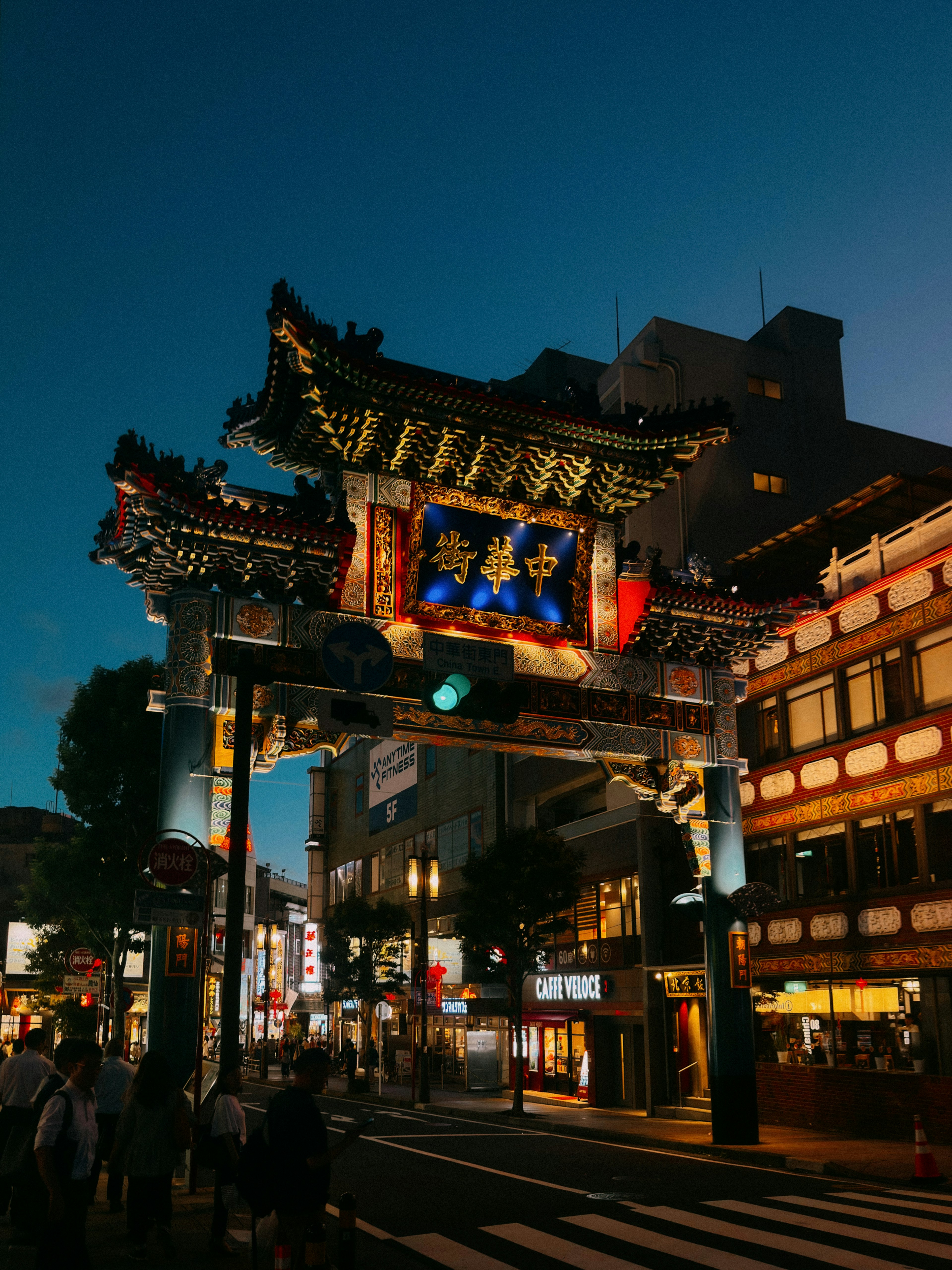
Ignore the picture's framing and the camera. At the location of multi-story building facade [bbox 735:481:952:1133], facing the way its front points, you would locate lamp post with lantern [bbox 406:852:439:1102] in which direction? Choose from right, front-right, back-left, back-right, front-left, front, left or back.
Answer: right

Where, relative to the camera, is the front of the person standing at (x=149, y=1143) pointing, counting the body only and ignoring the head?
away from the camera

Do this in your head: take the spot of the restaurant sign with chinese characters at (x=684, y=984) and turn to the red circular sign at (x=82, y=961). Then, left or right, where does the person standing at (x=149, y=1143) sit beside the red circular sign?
left

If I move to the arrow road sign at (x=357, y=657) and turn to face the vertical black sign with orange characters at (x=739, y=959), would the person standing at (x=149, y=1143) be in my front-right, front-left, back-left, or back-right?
back-right

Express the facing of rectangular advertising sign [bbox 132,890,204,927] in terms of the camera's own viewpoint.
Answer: facing the viewer

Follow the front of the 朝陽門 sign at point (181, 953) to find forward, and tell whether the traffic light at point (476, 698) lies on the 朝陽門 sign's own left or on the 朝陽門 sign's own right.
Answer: on the 朝陽門 sign's own left

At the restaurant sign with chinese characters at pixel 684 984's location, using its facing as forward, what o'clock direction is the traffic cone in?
The traffic cone is roughly at 10 o'clock from the restaurant sign with chinese characters.

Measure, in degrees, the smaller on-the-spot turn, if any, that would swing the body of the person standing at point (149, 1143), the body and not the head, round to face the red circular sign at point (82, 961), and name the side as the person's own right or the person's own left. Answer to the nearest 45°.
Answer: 0° — they already face it

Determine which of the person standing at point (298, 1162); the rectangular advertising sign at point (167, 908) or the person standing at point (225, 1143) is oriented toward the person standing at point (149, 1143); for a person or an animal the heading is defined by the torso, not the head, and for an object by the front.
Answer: the rectangular advertising sign

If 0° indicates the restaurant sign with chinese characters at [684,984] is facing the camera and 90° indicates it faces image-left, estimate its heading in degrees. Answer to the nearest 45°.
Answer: approximately 45°

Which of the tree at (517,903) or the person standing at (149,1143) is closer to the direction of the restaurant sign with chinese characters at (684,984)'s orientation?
the person standing

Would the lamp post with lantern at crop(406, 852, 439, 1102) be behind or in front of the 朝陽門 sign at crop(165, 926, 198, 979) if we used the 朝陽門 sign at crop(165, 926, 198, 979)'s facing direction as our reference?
behind

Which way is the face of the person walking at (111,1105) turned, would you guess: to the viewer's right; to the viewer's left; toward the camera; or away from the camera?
away from the camera

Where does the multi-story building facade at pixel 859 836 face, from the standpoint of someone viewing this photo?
facing the viewer and to the left of the viewer
